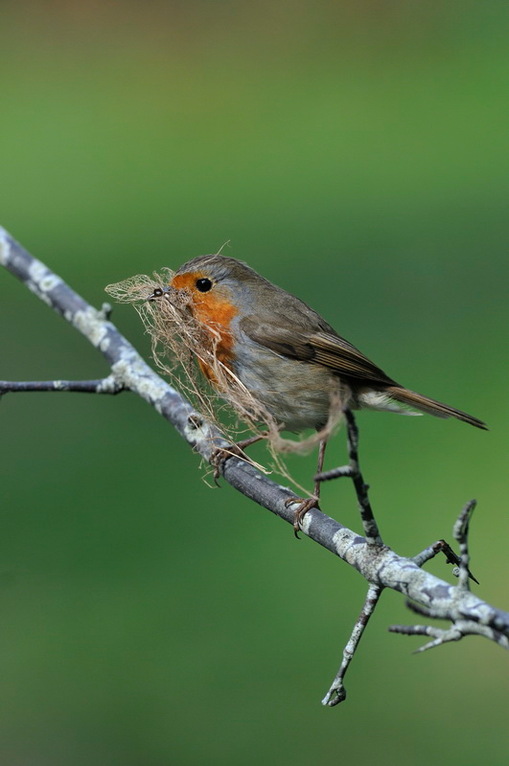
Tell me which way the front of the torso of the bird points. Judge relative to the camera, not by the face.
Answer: to the viewer's left
